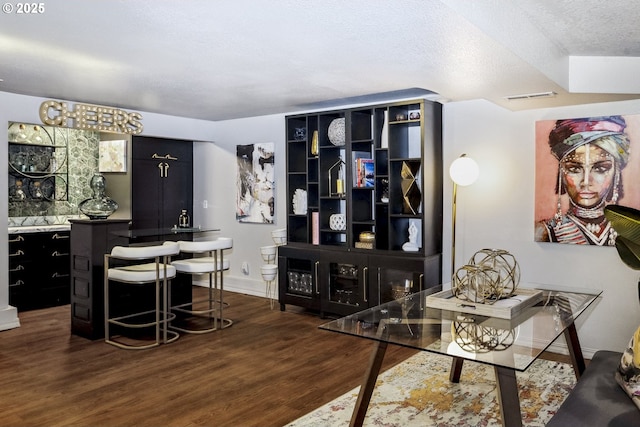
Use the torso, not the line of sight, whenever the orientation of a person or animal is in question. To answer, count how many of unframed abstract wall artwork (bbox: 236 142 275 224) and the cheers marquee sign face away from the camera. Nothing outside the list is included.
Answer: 0

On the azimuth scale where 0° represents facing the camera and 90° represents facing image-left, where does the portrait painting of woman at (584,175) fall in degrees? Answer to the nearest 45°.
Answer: approximately 45°

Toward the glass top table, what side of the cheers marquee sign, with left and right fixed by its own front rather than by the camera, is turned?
front

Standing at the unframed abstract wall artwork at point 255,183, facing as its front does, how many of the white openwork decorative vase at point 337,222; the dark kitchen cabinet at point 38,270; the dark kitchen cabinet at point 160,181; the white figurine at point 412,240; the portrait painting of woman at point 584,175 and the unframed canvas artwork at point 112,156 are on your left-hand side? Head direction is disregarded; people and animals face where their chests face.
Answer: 3

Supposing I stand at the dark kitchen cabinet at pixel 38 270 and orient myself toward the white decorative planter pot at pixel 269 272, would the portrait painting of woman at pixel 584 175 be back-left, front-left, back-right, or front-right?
front-right

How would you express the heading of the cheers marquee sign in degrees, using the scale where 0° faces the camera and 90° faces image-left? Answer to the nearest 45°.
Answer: approximately 315°

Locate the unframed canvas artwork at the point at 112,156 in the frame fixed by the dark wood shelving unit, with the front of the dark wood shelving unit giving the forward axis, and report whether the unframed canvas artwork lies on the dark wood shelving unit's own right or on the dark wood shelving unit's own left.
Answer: on the dark wood shelving unit's own right

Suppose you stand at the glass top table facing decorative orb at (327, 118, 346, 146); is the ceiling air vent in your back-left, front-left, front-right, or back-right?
front-right

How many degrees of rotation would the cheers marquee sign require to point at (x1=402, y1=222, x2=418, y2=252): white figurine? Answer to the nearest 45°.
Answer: approximately 45° to its left

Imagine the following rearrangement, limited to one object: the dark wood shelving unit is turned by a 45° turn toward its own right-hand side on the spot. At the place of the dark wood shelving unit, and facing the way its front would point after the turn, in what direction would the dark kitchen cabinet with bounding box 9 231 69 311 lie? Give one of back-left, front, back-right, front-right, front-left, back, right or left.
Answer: front

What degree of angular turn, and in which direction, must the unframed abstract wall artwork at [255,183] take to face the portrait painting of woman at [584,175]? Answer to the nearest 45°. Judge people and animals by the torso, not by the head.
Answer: approximately 90° to its left

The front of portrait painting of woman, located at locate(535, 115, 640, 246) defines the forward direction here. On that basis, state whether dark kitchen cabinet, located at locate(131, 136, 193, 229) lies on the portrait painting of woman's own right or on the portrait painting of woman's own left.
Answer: on the portrait painting of woman's own right

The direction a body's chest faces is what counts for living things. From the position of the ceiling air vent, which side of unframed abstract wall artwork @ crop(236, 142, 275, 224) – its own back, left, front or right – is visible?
left

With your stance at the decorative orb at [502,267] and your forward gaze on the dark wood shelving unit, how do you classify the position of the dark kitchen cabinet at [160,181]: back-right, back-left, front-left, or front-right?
front-left

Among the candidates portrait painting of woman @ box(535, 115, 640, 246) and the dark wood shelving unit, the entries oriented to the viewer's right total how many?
0

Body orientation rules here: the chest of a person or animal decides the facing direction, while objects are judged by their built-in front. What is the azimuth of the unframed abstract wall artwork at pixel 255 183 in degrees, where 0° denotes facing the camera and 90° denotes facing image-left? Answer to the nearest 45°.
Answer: approximately 45°

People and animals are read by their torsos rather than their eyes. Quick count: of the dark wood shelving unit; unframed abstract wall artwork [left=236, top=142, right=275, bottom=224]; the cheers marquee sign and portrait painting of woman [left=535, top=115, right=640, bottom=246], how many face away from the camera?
0
